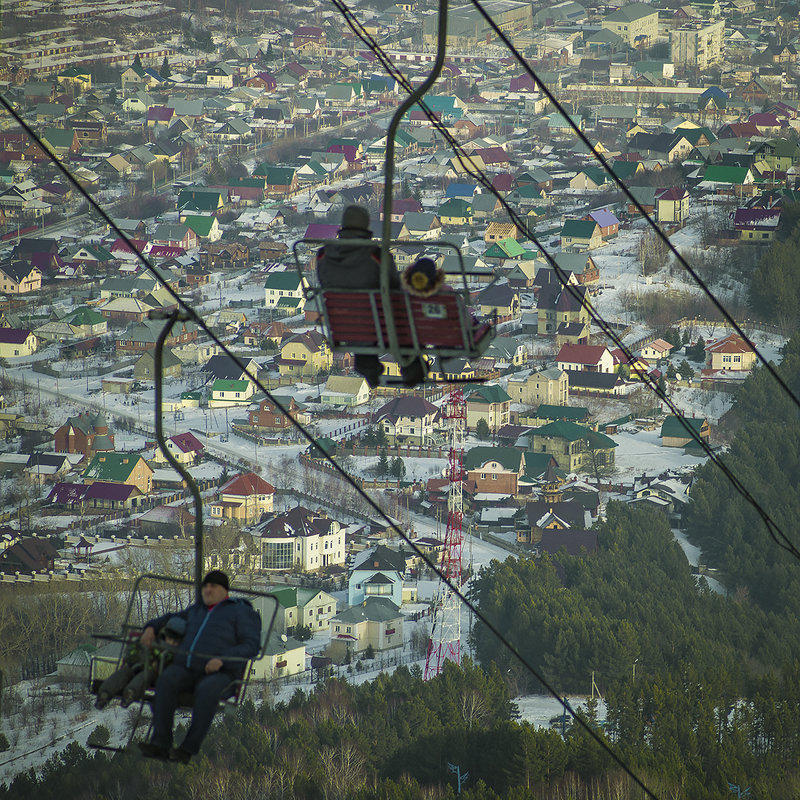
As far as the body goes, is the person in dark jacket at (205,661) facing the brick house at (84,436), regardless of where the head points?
no

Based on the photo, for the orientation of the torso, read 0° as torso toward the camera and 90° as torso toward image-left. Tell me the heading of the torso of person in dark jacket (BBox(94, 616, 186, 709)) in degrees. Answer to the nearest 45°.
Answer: approximately 45°

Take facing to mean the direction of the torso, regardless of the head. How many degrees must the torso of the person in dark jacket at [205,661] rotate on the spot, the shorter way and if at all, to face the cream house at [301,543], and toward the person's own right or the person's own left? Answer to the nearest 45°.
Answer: approximately 135° to the person's own right

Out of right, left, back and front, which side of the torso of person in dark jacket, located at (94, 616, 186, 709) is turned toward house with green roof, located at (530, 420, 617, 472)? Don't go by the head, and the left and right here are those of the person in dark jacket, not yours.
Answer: back

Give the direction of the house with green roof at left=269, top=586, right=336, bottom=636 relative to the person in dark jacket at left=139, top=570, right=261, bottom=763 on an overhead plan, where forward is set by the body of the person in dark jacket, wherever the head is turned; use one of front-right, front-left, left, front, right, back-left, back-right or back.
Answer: back-right

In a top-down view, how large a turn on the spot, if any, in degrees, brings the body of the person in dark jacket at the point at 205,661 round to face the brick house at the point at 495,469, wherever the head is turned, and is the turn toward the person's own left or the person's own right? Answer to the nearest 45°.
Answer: approximately 135° to the person's own right

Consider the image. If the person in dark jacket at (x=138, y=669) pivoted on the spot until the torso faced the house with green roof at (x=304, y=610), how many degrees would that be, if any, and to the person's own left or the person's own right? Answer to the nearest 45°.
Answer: approximately 135° to the person's own right

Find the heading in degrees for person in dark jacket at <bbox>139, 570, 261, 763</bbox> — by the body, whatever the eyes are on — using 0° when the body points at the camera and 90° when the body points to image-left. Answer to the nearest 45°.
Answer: approximately 45°

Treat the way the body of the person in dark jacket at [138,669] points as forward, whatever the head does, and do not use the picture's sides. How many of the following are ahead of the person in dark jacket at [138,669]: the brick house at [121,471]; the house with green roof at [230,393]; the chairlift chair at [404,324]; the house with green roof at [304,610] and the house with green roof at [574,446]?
0

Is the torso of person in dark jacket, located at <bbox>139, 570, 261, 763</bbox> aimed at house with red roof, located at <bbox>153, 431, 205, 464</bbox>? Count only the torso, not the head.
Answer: no

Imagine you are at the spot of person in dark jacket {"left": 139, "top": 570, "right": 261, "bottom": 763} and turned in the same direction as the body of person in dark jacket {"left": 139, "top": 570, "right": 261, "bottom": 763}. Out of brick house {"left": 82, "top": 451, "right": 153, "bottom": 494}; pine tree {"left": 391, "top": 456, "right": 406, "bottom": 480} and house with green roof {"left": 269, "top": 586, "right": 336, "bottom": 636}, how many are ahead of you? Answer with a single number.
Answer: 0

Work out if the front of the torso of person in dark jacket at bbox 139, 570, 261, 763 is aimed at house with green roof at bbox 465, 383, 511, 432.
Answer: no

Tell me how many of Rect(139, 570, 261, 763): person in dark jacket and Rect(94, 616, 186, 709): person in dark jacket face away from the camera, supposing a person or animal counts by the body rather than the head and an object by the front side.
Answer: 0

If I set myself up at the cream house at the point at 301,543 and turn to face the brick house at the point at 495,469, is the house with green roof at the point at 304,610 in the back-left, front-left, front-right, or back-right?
back-right

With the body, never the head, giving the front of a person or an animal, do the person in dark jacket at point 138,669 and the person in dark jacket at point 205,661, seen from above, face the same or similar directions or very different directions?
same or similar directions
